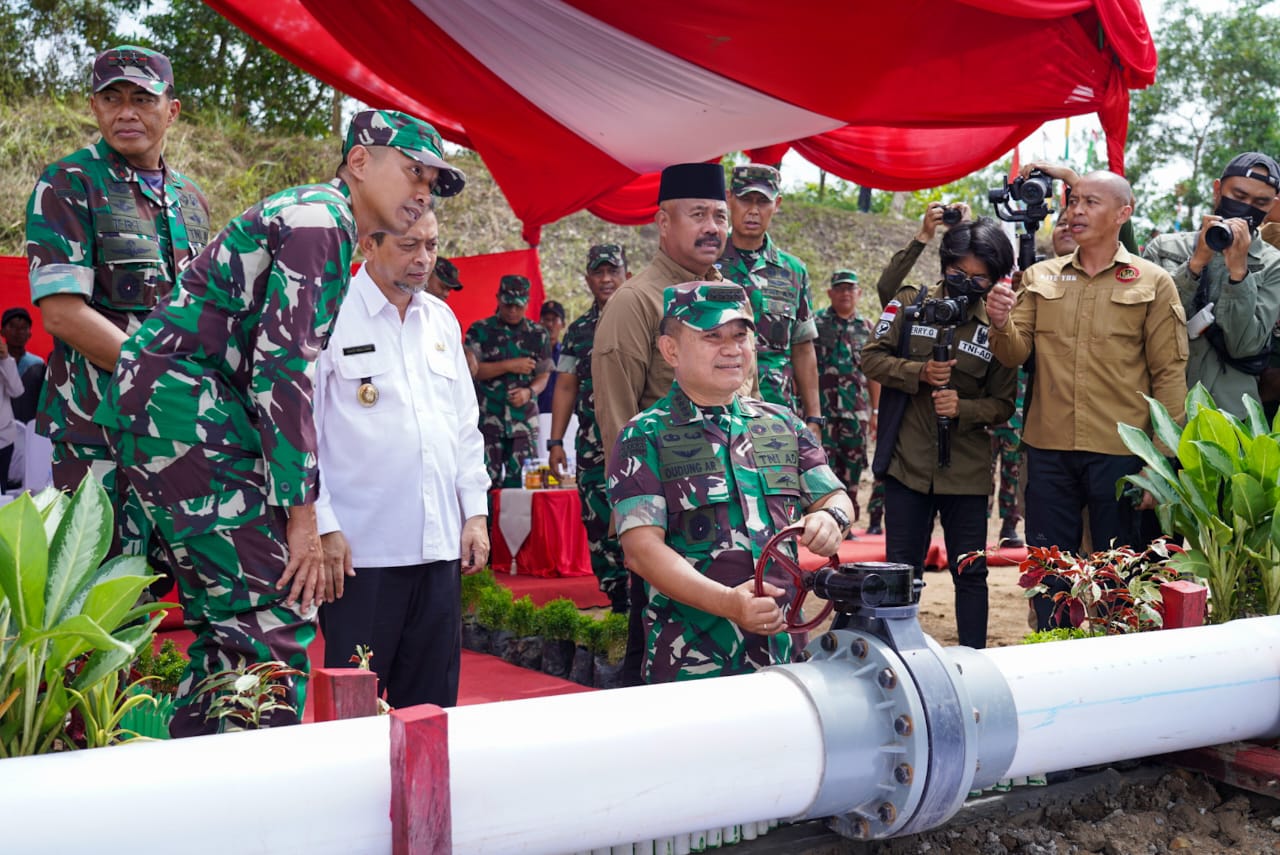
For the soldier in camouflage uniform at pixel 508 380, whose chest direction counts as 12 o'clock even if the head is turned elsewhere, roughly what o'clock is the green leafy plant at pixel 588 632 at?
The green leafy plant is roughly at 12 o'clock from the soldier in camouflage uniform.

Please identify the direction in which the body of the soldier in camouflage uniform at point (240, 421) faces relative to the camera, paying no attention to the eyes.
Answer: to the viewer's right

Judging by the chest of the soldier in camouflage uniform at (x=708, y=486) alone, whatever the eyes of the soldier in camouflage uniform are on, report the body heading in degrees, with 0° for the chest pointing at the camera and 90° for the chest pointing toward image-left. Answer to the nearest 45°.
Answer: approximately 315°

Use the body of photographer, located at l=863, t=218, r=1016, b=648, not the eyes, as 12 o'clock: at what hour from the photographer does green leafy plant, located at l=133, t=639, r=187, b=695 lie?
The green leafy plant is roughly at 2 o'clock from the photographer.

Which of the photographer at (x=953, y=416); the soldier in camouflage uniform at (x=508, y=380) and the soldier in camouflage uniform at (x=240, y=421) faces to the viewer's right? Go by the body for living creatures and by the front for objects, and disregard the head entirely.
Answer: the soldier in camouflage uniform at (x=240, y=421)

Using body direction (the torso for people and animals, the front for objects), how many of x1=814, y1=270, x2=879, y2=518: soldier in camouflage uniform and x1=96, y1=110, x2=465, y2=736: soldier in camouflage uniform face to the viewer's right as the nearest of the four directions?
1

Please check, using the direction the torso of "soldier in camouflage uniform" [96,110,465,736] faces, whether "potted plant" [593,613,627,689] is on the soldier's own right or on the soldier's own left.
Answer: on the soldier's own left

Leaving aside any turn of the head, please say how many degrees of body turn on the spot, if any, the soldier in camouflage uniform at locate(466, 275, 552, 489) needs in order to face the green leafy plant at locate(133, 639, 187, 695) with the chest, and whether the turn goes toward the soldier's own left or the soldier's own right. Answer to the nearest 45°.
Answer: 0° — they already face it

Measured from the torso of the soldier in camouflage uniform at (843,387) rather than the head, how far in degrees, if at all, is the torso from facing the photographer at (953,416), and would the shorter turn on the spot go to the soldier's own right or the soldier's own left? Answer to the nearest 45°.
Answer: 0° — they already face them
